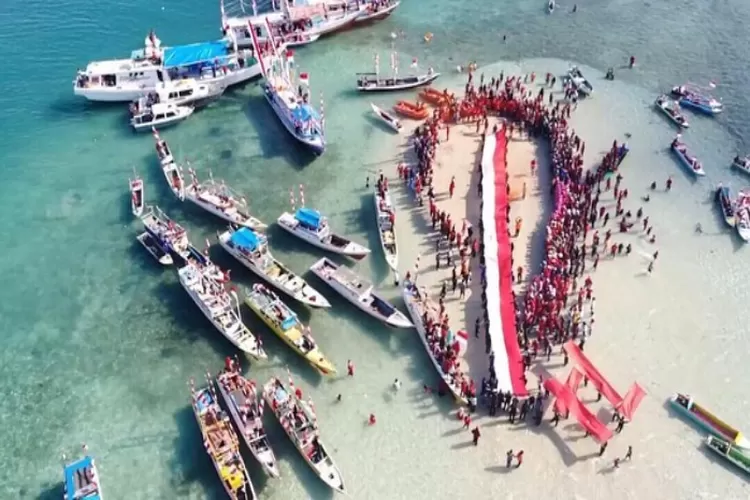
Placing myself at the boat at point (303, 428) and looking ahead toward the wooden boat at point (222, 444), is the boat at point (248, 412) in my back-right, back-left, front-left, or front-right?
front-right

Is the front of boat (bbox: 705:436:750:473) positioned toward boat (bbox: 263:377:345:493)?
no

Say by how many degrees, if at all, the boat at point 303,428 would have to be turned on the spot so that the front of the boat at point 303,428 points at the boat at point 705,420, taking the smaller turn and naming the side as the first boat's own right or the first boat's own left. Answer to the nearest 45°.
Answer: approximately 45° to the first boat's own left

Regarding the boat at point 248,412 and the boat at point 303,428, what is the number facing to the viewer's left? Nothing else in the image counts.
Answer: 0

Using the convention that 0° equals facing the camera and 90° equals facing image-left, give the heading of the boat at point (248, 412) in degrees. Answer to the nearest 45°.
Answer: approximately 315°

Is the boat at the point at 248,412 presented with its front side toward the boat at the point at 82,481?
no

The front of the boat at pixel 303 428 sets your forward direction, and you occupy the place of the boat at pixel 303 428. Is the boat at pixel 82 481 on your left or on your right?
on your right

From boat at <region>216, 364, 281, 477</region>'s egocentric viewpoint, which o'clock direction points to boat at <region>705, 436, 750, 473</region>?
boat at <region>705, 436, 750, 473</region> is roughly at 11 o'clock from boat at <region>216, 364, 281, 477</region>.

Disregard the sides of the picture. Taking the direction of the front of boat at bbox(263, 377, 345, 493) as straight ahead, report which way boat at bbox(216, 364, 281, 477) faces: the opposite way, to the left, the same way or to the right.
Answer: the same way

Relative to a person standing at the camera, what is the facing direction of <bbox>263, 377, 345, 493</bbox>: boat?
facing the viewer and to the right of the viewer
